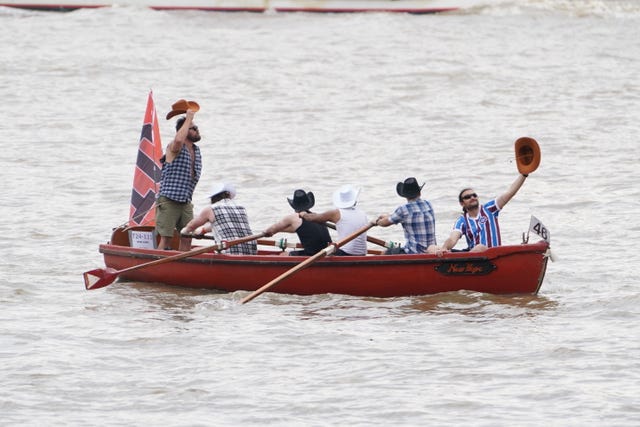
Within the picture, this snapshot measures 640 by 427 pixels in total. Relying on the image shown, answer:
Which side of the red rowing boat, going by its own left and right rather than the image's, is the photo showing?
right

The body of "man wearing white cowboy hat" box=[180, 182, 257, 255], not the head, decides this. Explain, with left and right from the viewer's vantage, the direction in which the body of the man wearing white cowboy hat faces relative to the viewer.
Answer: facing away from the viewer and to the left of the viewer

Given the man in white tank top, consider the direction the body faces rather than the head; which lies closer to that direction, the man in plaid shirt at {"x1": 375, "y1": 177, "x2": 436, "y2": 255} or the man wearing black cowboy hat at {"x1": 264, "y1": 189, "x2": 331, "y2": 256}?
the man wearing black cowboy hat

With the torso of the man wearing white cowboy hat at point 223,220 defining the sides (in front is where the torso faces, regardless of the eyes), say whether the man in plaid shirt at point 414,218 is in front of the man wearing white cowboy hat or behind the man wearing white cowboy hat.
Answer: behind

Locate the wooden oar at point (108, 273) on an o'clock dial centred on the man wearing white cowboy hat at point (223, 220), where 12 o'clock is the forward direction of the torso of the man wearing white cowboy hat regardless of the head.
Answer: The wooden oar is roughly at 11 o'clock from the man wearing white cowboy hat.

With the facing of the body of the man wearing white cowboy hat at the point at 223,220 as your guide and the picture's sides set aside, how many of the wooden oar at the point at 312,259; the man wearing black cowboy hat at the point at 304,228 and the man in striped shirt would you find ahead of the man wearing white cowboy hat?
0

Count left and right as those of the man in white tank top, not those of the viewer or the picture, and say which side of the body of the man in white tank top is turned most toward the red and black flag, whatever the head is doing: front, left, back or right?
front

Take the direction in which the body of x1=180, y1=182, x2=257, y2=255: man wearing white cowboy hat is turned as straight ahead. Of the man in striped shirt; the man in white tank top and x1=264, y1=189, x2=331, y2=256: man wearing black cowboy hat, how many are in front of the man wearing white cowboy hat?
0

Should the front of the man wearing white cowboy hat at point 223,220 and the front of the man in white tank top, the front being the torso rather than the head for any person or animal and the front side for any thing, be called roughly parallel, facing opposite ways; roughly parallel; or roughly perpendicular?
roughly parallel

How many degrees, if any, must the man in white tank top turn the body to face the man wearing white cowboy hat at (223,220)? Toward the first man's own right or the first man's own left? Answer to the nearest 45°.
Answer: approximately 45° to the first man's own left

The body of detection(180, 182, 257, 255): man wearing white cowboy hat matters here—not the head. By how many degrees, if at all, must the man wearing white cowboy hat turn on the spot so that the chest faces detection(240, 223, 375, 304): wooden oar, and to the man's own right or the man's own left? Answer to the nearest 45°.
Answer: approximately 180°

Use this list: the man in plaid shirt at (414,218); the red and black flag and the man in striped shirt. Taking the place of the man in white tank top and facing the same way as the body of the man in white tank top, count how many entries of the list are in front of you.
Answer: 1

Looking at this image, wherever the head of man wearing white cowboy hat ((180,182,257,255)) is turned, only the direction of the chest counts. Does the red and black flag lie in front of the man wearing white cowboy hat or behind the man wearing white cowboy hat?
in front

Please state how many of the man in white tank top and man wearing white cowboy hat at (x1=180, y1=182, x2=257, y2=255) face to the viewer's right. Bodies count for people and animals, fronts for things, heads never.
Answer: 0

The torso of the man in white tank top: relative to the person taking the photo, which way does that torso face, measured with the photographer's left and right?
facing away from the viewer and to the left of the viewer
